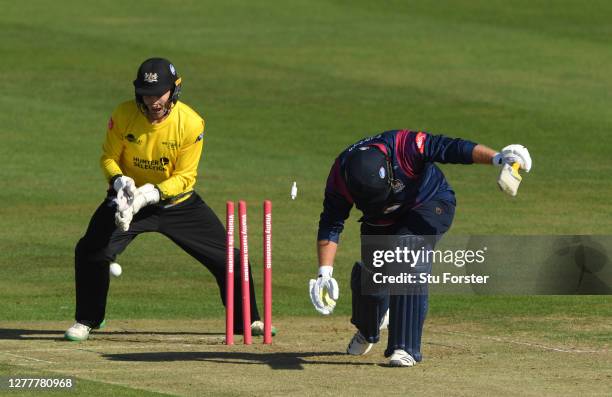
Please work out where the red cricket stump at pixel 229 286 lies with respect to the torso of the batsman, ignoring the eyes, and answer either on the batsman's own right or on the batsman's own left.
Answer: on the batsman's own right

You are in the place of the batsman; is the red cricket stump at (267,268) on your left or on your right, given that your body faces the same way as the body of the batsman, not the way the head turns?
on your right

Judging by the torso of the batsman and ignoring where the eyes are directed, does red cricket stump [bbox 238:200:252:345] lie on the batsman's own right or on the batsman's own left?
on the batsman's own right
